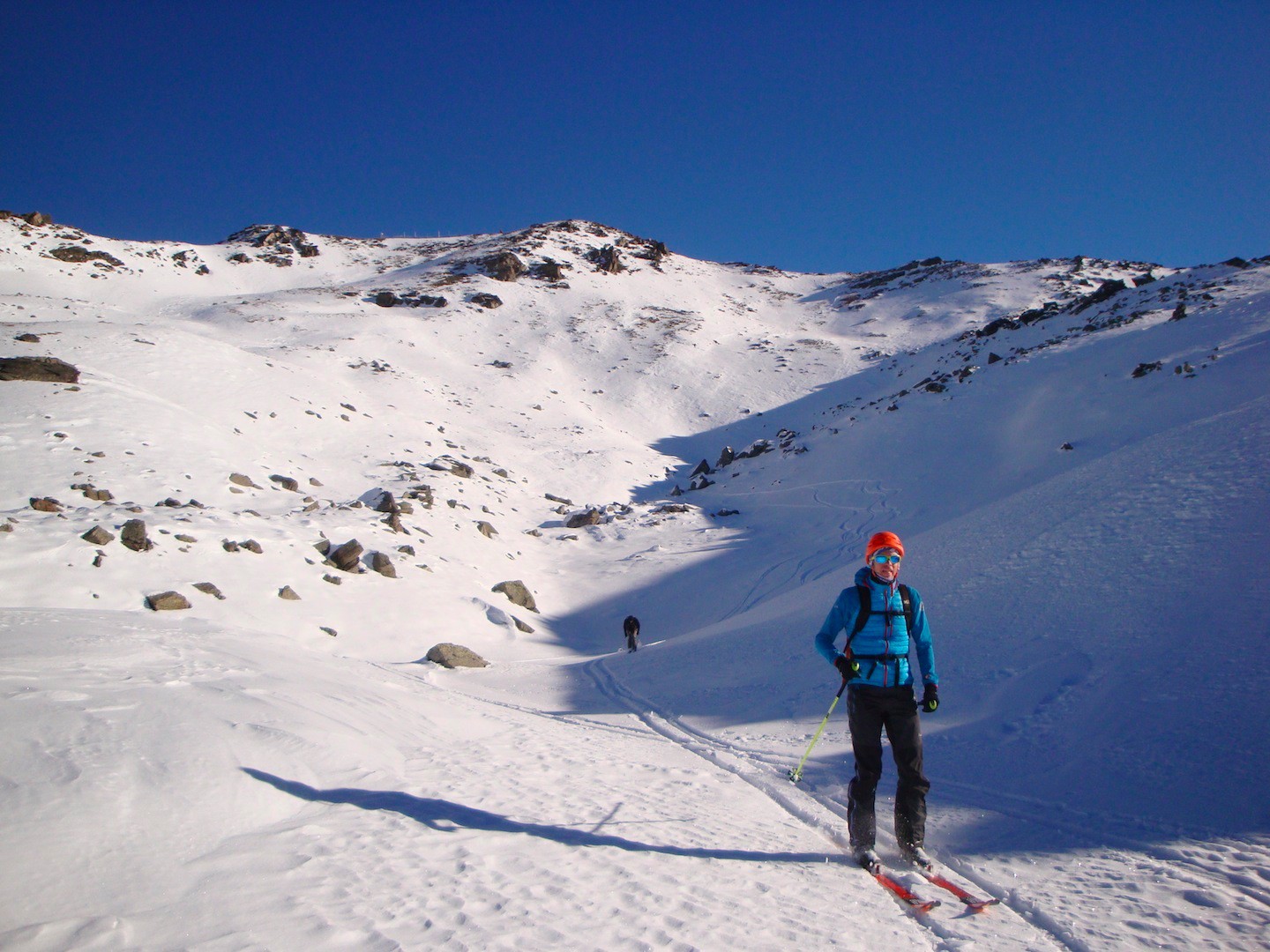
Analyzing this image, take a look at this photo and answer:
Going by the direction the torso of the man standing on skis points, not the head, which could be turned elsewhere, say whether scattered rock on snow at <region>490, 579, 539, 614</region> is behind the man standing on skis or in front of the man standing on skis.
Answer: behind

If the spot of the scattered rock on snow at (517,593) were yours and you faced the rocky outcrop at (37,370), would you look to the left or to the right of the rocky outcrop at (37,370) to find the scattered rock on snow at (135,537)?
left

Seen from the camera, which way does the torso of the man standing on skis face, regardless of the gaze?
toward the camera

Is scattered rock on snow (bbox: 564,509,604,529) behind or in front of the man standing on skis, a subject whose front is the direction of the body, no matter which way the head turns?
behind

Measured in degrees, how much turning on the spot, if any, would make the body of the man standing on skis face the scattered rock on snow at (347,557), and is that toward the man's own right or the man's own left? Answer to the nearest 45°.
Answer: approximately 135° to the man's own right
